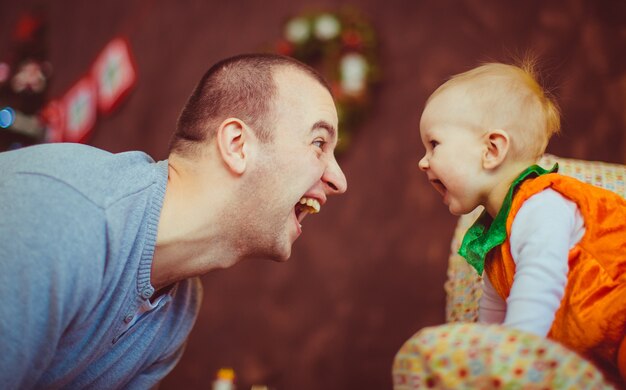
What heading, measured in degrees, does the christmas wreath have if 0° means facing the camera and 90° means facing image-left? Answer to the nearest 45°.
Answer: approximately 0°

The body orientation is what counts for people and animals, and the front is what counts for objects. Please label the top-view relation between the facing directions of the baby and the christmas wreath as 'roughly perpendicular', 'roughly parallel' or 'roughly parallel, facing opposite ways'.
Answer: roughly perpendicular

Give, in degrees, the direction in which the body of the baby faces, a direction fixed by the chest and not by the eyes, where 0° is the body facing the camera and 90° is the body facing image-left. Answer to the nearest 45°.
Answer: approximately 90°

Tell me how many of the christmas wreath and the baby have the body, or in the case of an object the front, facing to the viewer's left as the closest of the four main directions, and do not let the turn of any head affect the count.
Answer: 1

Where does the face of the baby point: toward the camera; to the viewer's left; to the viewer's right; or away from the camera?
to the viewer's left

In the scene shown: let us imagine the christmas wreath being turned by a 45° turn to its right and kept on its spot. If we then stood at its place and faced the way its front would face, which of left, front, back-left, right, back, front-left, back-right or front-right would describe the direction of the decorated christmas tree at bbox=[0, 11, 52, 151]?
right

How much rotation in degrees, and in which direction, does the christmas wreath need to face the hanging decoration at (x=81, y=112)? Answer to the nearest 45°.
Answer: approximately 135° to its right

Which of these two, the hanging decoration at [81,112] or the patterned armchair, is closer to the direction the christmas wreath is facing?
the patterned armchair

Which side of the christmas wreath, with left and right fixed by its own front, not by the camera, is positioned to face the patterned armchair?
front
